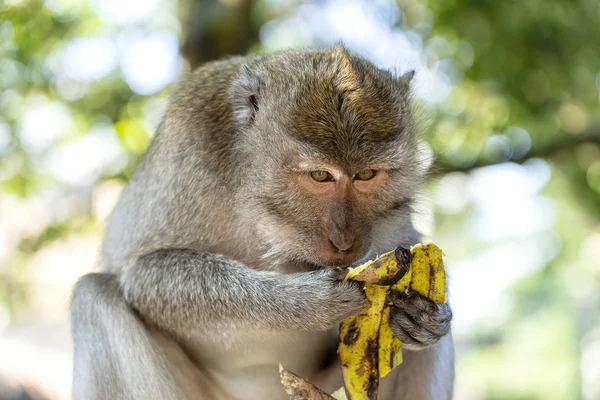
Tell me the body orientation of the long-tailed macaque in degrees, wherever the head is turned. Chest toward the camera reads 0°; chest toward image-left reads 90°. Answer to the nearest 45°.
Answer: approximately 315°

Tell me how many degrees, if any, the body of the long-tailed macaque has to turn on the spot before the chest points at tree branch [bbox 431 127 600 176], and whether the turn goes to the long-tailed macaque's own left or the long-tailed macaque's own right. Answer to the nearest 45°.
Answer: approximately 90° to the long-tailed macaque's own left
